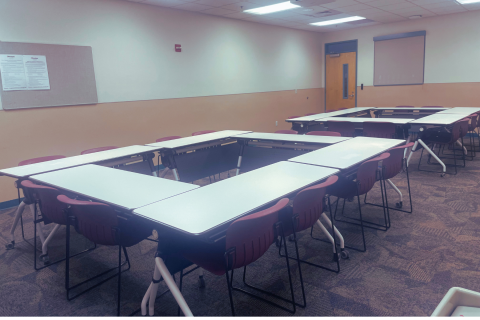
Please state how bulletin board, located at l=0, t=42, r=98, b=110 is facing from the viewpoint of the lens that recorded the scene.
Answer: facing the viewer and to the right of the viewer

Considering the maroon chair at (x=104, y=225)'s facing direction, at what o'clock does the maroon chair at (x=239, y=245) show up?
the maroon chair at (x=239, y=245) is roughly at 3 o'clock from the maroon chair at (x=104, y=225).

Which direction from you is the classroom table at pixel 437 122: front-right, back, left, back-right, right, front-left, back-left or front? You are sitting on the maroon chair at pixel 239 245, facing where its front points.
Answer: right

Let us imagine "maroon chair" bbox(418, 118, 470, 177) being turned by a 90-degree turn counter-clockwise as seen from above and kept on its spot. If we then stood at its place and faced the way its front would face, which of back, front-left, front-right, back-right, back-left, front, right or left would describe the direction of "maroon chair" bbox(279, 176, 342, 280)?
front

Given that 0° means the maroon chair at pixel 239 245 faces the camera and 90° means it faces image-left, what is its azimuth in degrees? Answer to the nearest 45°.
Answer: approximately 135°

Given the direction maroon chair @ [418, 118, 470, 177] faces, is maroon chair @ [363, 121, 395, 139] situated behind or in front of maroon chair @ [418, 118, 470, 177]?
in front

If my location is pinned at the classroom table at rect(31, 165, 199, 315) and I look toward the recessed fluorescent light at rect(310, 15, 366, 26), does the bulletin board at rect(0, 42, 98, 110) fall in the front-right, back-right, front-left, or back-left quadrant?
front-left

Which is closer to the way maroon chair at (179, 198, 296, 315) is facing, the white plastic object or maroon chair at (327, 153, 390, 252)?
the maroon chair

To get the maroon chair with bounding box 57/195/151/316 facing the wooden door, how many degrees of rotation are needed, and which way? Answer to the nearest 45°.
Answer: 0° — it already faces it

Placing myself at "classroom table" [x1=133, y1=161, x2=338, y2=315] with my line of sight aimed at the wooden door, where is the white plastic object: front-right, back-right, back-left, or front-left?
back-right

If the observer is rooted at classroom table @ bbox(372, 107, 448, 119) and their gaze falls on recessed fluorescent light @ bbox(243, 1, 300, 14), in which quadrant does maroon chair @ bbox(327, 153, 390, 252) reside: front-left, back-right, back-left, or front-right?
front-left

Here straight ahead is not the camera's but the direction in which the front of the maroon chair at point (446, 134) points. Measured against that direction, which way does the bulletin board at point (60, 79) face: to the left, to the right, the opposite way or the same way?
the opposite way

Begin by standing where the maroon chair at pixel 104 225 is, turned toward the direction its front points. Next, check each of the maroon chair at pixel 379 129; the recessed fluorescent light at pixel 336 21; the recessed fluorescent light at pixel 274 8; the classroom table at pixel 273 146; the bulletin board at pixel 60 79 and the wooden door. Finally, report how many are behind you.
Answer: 0

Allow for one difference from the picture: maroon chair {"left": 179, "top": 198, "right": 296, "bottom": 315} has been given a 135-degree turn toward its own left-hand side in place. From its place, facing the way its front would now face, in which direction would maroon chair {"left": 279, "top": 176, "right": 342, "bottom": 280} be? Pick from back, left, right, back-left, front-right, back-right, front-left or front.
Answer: back-left

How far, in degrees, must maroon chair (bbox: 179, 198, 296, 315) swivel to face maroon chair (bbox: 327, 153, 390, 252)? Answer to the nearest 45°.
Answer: approximately 90° to its right

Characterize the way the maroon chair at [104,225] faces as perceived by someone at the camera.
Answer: facing away from the viewer and to the right of the viewer

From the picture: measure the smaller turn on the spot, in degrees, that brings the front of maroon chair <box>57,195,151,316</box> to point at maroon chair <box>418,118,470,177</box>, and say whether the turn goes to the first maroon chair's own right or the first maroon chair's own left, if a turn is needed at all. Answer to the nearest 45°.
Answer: approximately 45° to the first maroon chair's own right

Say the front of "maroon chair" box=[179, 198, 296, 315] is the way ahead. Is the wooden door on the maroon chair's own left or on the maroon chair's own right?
on the maroon chair's own right

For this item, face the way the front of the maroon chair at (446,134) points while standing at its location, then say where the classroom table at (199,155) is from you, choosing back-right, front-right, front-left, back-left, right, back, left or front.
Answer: front-left

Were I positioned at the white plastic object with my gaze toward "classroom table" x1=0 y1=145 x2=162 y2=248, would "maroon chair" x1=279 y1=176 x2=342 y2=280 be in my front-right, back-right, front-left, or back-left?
front-right

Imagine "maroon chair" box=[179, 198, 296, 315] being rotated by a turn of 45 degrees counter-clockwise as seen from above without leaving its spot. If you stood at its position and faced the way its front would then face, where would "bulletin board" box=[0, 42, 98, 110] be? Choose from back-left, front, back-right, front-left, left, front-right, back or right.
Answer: front-right
